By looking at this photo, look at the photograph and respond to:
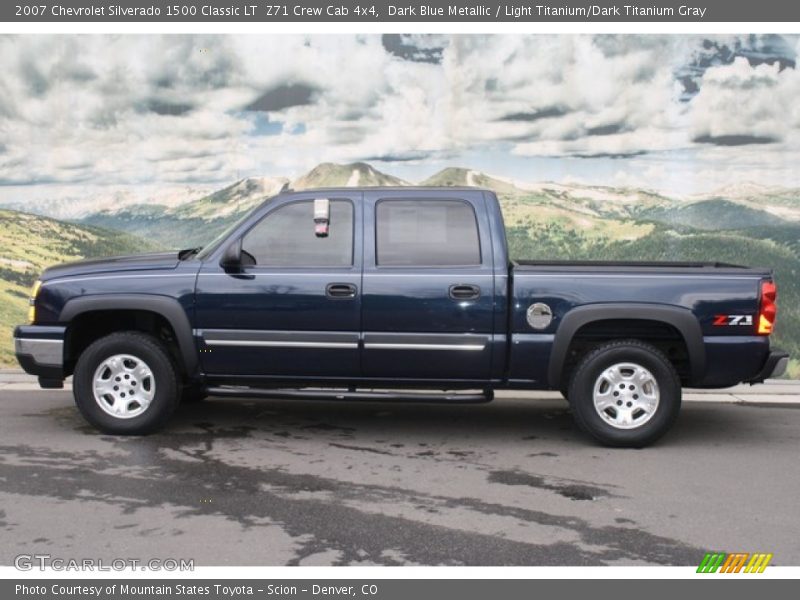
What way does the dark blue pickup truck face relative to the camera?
to the viewer's left
